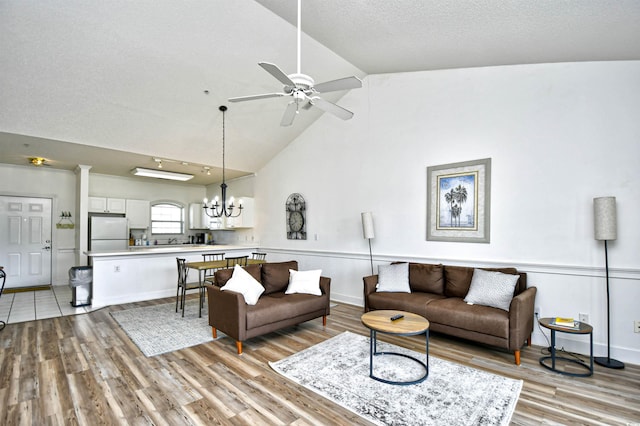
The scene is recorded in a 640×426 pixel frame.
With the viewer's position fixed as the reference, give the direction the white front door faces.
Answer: facing the viewer

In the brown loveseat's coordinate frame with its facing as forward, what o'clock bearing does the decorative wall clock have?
The decorative wall clock is roughly at 8 o'clock from the brown loveseat.

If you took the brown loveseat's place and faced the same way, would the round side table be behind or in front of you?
in front

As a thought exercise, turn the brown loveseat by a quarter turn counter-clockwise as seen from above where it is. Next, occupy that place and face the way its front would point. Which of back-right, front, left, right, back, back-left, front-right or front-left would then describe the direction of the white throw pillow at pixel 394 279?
front-right

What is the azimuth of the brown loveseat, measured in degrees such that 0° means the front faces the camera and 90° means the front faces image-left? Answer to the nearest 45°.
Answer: approximately 315°

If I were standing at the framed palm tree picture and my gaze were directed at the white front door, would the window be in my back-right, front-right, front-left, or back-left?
front-right

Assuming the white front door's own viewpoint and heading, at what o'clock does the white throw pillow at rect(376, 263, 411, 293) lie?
The white throw pillow is roughly at 11 o'clock from the white front door.

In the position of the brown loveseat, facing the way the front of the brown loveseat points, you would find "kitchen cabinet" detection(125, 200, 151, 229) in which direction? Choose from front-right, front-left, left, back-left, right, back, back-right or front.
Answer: back

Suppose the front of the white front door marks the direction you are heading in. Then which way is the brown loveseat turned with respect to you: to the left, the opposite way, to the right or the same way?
the same way

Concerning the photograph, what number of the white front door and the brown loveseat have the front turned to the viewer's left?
0

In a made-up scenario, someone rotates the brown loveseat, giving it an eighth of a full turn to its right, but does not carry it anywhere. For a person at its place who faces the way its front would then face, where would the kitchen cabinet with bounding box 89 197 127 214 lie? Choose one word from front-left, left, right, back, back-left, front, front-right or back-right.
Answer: back-right

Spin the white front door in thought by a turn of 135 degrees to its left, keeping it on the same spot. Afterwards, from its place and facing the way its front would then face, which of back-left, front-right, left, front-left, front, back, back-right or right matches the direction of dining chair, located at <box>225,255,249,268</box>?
right

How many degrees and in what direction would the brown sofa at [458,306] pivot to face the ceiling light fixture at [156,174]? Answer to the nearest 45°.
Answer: approximately 45° to its right

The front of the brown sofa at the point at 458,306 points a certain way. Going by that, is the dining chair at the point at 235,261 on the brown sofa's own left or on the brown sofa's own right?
on the brown sofa's own right

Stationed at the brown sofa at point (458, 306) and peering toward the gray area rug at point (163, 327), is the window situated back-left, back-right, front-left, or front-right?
front-right

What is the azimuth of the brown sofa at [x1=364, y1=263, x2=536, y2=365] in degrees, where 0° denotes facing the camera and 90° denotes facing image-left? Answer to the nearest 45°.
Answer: approximately 45°

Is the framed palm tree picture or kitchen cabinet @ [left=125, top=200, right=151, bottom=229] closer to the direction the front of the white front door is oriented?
the framed palm tree picture

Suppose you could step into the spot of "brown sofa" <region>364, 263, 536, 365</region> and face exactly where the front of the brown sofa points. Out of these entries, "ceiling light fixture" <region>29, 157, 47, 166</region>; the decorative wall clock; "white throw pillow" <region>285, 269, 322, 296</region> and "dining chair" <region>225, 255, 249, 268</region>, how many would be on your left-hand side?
0

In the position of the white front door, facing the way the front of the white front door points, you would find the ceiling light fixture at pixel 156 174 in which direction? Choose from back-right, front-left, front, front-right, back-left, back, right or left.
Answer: front-left

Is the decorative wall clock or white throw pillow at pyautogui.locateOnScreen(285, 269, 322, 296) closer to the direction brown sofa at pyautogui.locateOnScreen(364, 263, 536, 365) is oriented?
the white throw pillow
